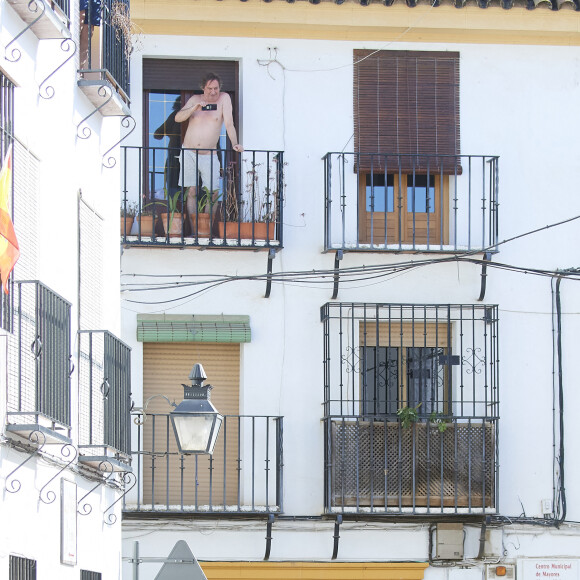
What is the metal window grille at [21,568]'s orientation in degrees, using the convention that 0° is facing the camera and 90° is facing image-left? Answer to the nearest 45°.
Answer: approximately 315°

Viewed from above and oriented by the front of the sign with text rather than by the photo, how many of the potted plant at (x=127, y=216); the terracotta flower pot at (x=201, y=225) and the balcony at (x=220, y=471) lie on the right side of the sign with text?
3

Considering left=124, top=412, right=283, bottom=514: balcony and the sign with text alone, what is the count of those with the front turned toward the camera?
2

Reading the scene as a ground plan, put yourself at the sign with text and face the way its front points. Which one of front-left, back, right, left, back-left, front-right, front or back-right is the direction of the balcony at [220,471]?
right

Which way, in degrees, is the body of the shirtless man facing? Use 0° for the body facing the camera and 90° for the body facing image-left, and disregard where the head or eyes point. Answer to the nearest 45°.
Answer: approximately 0°

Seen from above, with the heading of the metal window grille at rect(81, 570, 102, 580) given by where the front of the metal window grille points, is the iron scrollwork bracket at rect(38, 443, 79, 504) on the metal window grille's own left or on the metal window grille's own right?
on the metal window grille's own right

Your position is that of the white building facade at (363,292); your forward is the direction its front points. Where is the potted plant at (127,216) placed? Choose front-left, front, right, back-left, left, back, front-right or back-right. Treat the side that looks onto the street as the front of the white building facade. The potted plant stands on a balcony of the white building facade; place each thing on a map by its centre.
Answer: right
